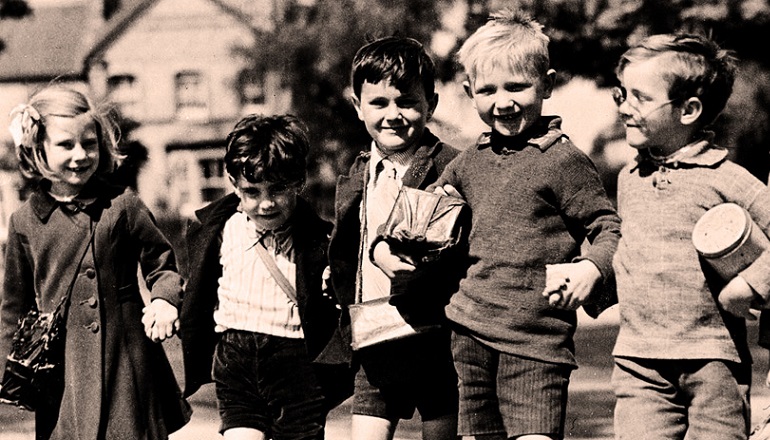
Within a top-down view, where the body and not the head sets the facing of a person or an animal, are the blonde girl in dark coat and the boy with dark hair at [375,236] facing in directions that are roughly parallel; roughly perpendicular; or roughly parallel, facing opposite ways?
roughly parallel

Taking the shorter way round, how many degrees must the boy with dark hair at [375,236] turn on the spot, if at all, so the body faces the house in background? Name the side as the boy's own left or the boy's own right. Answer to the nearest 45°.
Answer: approximately 180°

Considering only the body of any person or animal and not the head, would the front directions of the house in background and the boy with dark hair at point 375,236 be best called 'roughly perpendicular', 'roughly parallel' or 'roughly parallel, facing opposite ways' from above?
roughly parallel

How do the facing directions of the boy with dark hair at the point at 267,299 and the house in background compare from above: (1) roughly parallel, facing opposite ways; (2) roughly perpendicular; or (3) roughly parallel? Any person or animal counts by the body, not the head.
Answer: roughly parallel

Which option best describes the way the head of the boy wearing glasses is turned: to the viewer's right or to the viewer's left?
to the viewer's left

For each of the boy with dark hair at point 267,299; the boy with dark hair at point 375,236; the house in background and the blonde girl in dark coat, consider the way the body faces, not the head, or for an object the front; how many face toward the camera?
4

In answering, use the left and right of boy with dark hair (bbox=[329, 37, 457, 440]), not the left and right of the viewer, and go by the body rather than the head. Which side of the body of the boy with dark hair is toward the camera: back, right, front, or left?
front

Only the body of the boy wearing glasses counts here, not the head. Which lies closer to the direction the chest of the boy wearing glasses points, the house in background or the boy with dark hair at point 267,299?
the boy with dark hair

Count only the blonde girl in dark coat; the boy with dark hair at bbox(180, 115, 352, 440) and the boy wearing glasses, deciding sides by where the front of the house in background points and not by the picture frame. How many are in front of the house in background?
3

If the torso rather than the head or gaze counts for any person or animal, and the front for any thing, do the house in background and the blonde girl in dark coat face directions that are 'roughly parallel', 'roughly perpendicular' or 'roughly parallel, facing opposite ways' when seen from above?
roughly parallel

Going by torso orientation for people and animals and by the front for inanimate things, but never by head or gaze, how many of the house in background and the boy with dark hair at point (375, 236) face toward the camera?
2

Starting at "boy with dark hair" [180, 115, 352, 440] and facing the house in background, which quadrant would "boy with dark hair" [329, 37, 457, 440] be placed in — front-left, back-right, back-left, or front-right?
back-right

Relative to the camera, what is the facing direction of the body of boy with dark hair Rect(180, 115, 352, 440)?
toward the camera

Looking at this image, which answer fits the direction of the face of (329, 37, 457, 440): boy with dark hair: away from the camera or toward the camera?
toward the camera
